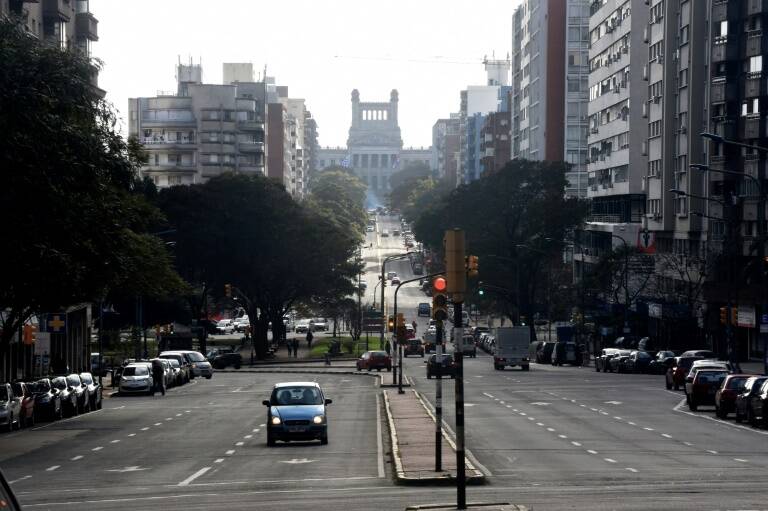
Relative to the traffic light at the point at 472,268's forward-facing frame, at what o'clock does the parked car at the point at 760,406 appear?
The parked car is roughly at 10 o'clock from the traffic light.

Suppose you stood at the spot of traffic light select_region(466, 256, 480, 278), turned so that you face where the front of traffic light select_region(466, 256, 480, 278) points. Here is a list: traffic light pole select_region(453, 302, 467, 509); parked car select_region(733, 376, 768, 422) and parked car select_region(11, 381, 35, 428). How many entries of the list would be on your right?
1

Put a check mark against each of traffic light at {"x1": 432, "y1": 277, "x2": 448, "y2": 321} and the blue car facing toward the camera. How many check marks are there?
2

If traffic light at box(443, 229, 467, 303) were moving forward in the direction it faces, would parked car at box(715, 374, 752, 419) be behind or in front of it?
in front

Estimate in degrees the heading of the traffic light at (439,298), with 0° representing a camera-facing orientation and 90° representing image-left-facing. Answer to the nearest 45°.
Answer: approximately 0°

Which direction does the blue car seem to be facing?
toward the camera

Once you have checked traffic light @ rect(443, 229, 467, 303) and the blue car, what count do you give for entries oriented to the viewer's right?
0

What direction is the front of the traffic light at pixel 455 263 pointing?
away from the camera
